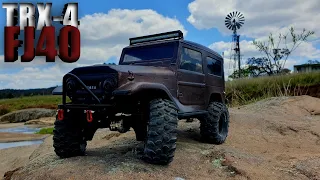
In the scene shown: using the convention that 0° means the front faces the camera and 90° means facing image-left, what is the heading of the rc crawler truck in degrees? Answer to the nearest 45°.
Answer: approximately 45°

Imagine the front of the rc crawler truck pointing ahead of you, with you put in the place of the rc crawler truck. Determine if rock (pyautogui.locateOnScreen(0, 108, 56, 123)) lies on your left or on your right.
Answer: on your right
